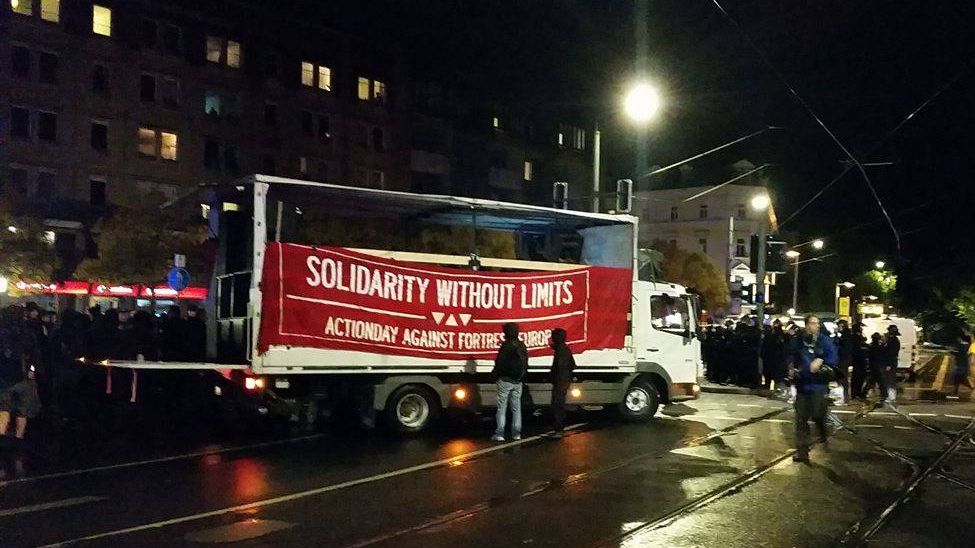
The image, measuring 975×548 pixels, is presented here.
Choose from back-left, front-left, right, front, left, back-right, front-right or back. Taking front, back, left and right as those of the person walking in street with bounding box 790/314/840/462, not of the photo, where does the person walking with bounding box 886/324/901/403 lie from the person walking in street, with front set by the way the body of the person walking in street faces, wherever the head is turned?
back

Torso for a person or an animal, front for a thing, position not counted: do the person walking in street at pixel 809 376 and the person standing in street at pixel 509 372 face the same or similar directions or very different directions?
very different directions

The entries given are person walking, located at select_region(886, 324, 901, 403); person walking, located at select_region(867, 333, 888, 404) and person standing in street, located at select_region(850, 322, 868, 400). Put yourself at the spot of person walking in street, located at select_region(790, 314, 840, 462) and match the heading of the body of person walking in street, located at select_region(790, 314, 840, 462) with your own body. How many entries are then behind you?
3

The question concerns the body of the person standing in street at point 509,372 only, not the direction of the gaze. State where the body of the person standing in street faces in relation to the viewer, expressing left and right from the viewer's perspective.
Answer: facing away from the viewer

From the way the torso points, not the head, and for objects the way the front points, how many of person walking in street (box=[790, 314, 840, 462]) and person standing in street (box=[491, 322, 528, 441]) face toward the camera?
1

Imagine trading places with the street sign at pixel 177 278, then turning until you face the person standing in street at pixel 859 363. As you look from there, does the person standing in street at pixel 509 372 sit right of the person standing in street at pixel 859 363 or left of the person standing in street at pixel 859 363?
right

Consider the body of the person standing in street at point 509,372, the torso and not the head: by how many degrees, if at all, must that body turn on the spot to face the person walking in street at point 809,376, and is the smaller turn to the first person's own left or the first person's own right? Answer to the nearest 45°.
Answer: approximately 90° to the first person's own right

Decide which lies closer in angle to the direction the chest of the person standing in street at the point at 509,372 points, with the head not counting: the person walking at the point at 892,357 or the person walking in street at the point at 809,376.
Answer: the person walking at the point at 892,357

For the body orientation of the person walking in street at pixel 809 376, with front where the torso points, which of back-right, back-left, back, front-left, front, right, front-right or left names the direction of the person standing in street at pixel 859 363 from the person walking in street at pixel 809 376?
back

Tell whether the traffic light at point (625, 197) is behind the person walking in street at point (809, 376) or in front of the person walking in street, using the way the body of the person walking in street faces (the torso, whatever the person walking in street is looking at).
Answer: behind

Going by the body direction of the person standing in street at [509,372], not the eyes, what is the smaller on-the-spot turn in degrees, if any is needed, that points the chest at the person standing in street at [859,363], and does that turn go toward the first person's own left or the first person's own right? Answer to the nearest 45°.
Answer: approximately 45° to the first person's own right
